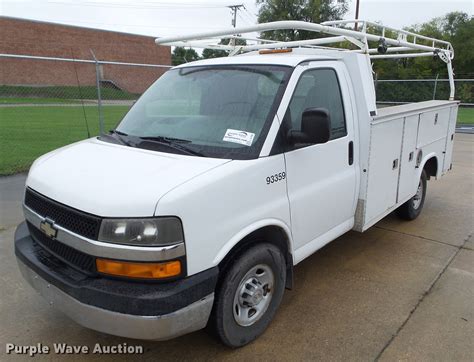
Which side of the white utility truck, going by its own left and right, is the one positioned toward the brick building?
right

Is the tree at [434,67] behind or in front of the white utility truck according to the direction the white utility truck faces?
behind

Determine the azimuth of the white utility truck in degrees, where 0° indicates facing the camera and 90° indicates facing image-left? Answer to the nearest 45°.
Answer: approximately 45°

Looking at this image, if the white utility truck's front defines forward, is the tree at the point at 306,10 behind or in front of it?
behind

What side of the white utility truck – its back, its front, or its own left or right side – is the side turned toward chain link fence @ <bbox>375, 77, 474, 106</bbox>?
back

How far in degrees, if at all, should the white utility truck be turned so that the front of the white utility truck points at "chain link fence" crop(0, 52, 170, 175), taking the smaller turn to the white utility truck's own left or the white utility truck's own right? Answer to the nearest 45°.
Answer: approximately 90° to the white utility truck's own right
